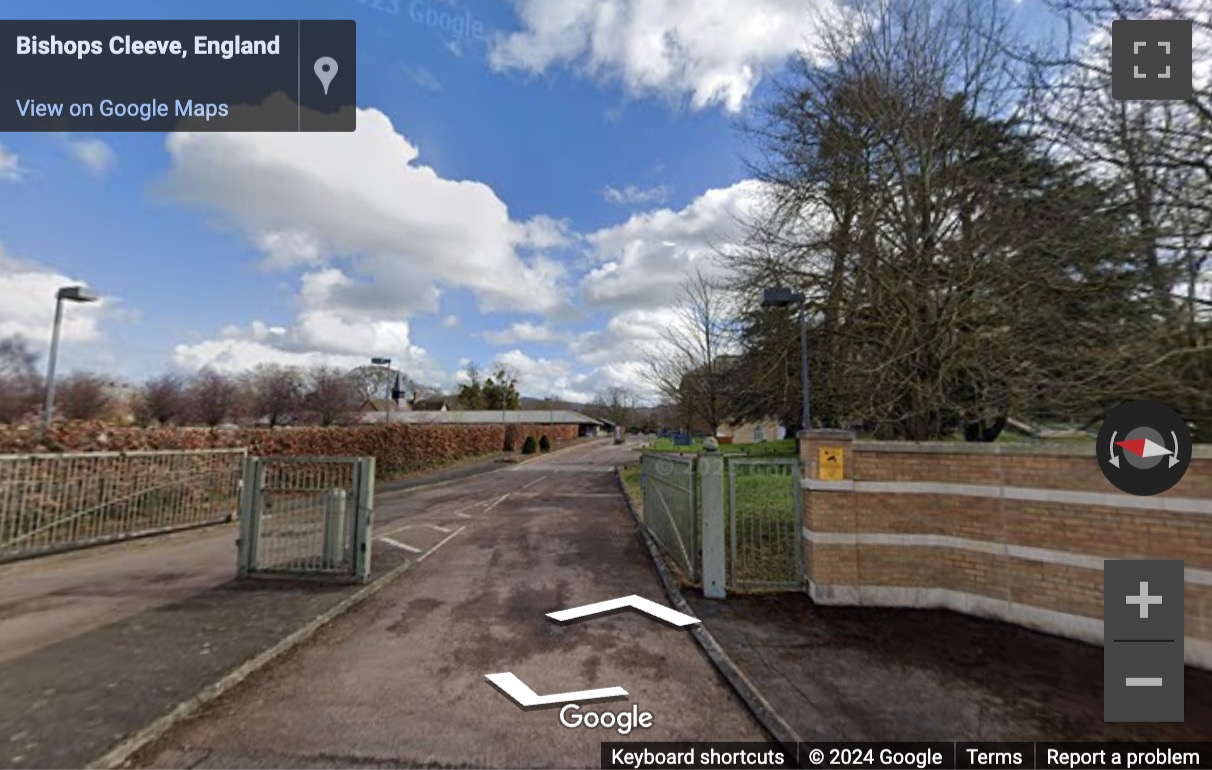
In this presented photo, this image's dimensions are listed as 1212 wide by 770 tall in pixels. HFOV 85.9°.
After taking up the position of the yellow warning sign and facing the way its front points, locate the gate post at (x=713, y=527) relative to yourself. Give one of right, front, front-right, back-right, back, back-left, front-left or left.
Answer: right

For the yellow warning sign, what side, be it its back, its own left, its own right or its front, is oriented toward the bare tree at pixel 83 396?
right

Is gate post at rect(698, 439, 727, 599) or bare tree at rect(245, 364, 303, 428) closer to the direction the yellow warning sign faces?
the gate post

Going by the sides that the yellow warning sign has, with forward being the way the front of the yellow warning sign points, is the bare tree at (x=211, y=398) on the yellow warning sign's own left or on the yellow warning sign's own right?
on the yellow warning sign's own right

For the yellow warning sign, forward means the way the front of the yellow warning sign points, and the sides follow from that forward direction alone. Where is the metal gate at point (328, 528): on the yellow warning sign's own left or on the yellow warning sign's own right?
on the yellow warning sign's own right

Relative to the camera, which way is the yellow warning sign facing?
toward the camera

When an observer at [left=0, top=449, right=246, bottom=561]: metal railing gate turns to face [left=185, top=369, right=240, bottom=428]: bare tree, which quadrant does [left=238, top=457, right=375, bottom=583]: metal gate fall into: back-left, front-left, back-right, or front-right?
back-right

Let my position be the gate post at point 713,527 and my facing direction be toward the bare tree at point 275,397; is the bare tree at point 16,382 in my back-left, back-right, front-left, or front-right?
front-left

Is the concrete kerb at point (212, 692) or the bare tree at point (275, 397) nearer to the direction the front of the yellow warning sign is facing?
the concrete kerb

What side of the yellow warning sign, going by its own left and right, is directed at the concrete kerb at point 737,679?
front
